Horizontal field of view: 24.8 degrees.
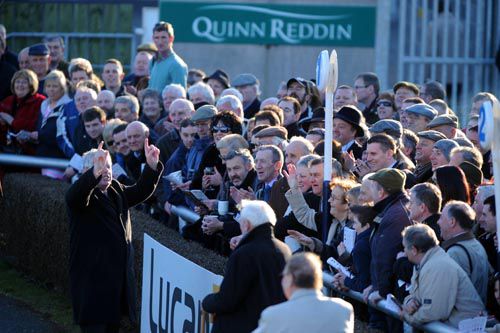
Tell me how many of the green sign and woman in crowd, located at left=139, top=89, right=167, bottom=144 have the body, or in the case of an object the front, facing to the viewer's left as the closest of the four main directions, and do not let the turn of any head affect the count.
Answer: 0

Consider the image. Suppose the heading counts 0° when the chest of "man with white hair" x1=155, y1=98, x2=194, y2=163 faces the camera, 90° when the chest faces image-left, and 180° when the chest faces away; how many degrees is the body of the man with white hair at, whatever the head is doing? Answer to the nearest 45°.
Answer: approximately 45°

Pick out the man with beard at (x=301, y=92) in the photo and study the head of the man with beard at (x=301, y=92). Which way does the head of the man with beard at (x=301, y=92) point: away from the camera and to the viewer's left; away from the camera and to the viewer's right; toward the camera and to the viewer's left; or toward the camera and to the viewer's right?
toward the camera and to the viewer's left

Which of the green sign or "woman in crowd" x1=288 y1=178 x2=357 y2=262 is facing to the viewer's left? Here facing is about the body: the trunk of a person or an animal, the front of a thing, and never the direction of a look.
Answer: the woman in crowd

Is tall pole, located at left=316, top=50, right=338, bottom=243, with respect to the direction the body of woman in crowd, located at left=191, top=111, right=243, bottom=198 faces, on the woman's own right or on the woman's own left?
on the woman's own left

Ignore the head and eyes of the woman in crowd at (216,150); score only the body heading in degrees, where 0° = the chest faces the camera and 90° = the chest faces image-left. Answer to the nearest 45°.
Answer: approximately 45°

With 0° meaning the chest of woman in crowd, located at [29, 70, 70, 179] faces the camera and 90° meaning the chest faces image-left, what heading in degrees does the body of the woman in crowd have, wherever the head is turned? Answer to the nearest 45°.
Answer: approximately 45°

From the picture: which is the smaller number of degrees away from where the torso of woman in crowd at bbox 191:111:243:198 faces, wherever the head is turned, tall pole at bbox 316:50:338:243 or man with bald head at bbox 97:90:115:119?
the tall pole

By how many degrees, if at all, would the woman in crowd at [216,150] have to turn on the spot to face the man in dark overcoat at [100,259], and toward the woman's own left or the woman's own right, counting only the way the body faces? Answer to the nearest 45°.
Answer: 0° — they already face them

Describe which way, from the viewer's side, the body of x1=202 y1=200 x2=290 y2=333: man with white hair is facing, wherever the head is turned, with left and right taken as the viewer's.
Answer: facing away from the viewer and to the left of the viewer

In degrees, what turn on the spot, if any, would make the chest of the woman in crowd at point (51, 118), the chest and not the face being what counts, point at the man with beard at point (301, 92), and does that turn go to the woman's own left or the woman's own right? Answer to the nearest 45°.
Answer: approximately 90° to the woman's own left

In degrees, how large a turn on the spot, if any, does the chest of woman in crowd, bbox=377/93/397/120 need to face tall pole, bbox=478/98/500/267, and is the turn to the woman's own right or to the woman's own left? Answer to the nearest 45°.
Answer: approximately 45° to the woman's own left

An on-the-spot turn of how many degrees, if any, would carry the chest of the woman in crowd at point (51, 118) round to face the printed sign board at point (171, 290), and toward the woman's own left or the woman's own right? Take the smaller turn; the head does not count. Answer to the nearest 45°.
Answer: approximately 45° to the woman's own left
